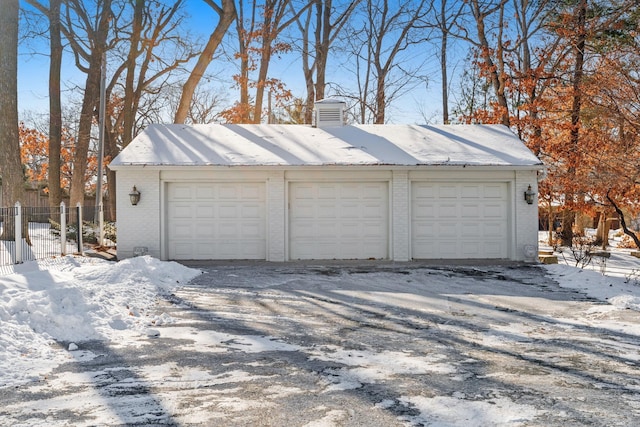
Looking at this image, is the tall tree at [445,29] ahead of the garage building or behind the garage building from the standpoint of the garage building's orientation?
behind

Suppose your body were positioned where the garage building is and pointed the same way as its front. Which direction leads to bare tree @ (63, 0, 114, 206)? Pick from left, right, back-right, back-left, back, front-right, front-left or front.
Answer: back-right

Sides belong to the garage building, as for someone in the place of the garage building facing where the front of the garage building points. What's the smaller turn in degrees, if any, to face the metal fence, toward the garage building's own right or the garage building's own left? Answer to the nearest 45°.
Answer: approximately 90° to the garage building's own right

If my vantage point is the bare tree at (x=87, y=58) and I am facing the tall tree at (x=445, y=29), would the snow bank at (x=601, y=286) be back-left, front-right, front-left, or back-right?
front-right

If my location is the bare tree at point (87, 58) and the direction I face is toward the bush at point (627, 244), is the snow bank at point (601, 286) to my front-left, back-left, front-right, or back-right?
front-right

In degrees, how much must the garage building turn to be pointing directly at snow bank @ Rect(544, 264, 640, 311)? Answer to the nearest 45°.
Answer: approximately 45° to its left

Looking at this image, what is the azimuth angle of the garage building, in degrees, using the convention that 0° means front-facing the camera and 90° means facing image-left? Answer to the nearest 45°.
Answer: approximately 0°

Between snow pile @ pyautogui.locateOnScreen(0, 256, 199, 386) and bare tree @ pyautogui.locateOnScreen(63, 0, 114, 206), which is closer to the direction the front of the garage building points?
the snow pile

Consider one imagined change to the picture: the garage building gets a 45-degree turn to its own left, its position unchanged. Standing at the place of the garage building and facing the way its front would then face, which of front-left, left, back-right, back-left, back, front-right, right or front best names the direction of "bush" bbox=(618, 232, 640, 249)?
left
